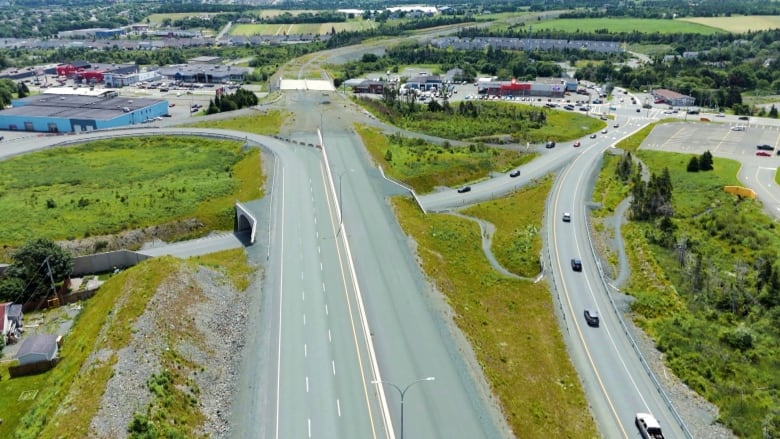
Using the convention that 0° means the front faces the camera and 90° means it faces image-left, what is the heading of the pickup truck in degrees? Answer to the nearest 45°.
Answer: approximately 135°
